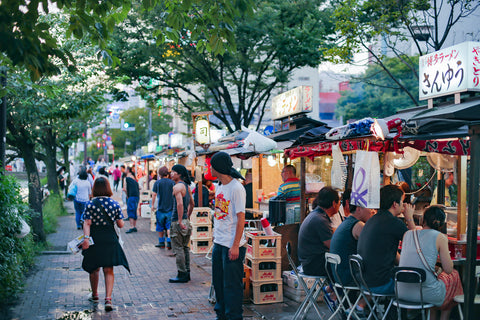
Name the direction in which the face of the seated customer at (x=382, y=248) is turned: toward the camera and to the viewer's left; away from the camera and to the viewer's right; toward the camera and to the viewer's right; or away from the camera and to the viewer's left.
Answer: away from the camera and to the viewer's right

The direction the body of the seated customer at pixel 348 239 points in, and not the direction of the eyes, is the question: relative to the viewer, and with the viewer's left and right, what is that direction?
facing away from the viewer and to the right of the viewer

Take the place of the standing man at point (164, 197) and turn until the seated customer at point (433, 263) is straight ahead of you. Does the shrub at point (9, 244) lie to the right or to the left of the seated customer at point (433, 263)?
right

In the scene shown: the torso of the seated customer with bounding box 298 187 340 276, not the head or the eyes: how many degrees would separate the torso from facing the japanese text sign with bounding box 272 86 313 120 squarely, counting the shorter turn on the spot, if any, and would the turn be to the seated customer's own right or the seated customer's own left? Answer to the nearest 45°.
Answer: approximately 45° to the seated customer's own left

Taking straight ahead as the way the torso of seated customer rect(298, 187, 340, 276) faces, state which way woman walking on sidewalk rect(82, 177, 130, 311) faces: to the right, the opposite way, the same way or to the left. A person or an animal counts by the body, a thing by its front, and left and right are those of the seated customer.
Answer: to the left

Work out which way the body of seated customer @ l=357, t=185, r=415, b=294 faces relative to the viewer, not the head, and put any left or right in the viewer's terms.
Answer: facing away from the viewer and to the right of the viewer

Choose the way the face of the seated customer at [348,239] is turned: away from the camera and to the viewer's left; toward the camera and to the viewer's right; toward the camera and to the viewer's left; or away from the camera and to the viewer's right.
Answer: away from the camera and to the viewer's right

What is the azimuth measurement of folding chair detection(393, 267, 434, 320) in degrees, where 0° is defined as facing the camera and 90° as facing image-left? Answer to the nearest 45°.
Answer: approximately 225°

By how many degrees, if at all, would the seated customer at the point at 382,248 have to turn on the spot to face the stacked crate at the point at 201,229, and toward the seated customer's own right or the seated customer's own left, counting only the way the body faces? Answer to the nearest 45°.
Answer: approximately 90° to the seated customer's own left

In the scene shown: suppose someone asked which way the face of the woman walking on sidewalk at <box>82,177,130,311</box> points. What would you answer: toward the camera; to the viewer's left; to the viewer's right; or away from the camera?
away from the camera

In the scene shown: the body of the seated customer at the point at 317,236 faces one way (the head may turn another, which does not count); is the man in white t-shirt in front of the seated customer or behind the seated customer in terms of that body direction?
behind

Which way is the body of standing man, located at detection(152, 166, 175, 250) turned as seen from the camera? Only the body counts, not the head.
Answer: away from the camera

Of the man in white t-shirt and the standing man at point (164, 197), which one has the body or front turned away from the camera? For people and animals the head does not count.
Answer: the standing man

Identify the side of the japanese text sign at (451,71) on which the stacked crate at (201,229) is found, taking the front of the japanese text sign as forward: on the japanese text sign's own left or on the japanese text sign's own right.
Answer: on the japanese text sign's own right

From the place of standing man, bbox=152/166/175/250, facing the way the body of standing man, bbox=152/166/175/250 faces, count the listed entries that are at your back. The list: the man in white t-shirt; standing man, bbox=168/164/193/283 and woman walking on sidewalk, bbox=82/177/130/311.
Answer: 3
